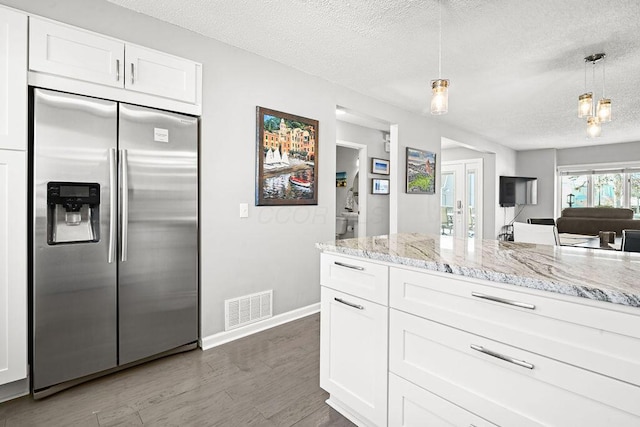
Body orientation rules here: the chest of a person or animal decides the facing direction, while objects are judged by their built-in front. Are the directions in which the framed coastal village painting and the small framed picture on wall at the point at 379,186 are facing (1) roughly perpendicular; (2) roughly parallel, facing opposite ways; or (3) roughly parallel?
roughly parallel

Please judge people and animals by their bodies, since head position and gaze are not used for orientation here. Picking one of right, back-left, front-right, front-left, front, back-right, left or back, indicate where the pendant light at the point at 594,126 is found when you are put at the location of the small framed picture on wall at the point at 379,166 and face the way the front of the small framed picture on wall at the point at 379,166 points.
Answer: front

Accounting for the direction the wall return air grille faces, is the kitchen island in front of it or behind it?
in front

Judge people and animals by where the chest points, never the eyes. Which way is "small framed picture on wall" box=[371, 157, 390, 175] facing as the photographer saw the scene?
facing the viewer and to the right of the viewer

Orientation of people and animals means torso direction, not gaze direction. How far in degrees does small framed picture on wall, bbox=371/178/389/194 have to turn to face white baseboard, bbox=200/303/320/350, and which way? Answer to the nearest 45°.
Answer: approximately 45° to its right

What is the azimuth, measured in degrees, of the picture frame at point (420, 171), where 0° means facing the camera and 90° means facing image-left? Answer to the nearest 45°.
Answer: approximately 315°

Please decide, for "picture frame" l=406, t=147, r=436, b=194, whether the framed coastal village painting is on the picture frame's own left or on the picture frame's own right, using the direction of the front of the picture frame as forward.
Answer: on the picture frame's own right

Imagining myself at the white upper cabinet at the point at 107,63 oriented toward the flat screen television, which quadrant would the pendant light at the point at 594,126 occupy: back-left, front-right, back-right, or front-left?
front-right

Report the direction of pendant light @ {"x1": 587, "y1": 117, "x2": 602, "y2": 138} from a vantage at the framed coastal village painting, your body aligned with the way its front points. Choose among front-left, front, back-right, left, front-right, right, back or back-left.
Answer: front-left

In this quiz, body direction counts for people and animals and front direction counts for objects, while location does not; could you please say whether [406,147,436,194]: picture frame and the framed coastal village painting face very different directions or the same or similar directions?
same or similar directions

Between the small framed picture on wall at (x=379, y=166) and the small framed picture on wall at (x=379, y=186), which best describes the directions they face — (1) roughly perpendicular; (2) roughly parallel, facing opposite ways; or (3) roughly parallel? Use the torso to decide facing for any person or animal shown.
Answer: roughly parallel
